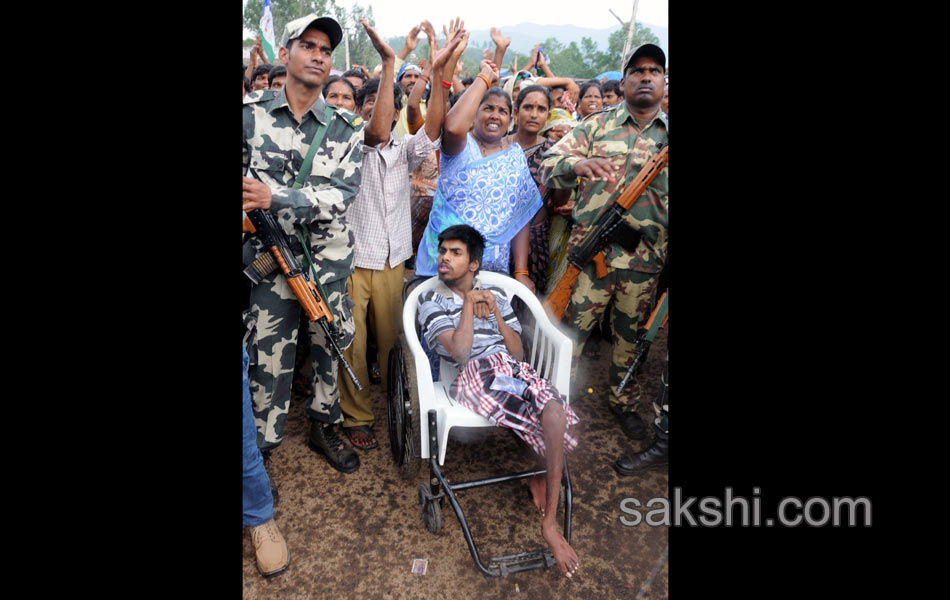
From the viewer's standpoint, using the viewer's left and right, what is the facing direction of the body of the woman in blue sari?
facing the viewer

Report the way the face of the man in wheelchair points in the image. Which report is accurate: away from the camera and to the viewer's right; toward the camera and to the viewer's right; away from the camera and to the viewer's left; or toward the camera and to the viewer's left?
toward the camera and to the viewer's left

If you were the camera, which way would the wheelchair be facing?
facing the viewer and to the right of the viewer

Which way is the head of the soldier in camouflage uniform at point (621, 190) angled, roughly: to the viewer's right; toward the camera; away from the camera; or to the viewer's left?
toward the camera

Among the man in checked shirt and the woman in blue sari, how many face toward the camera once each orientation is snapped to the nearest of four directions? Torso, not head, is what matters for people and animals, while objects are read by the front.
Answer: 2

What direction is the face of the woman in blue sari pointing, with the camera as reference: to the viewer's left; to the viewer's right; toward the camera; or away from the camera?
toward the camera

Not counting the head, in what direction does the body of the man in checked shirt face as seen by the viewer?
toward the camera

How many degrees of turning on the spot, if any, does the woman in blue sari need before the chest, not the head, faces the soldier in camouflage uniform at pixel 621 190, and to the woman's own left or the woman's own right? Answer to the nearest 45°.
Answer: approximately 90° to the woman's own left

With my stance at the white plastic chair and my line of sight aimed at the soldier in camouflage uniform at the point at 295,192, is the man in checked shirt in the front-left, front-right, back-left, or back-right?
front-right

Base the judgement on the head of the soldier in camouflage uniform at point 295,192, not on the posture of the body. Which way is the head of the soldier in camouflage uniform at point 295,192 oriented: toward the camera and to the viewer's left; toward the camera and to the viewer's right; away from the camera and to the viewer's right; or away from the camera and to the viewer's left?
toward the camera and to the viewer's right
